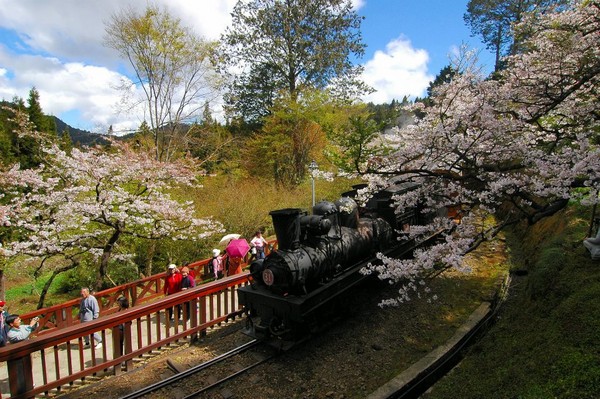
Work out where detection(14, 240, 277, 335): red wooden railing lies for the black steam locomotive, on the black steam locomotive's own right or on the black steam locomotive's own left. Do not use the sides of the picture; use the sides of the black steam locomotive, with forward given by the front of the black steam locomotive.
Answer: on the black steam locomotive's own right

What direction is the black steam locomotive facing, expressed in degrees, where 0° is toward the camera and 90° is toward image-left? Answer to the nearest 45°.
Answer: approximately 45°

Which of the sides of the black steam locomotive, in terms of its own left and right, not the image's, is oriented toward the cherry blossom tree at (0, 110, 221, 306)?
right

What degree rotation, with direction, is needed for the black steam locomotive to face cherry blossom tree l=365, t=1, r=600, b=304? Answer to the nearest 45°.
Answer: approximately 135° to its left

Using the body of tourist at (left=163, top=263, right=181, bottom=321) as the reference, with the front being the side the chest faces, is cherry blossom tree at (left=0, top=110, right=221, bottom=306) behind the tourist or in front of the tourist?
behind
